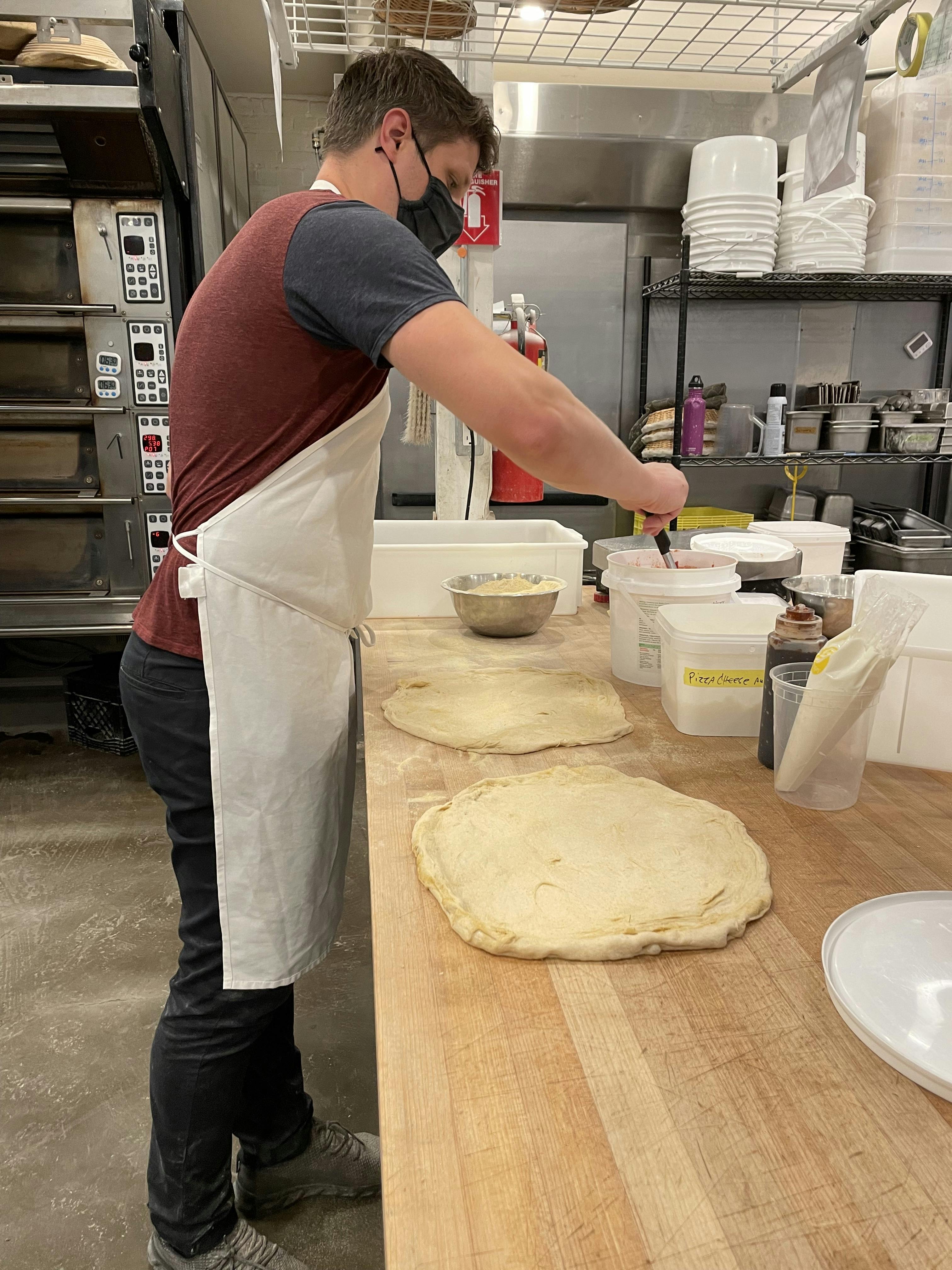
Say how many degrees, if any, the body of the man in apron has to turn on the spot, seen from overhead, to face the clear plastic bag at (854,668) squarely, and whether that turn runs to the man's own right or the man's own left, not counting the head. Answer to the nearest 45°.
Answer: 0° — they already face it

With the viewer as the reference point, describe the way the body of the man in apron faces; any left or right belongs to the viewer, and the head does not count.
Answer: facing to the right of the viewer

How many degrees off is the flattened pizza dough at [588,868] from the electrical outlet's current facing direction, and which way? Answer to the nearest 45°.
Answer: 0° — it already faces it

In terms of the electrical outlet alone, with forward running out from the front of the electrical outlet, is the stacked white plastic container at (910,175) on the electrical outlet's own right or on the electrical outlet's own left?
on the electrical outlet's own left

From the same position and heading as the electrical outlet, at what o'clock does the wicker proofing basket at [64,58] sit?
The wicker proofing basket is roughly at 3 o'clock from the electrical outlet.

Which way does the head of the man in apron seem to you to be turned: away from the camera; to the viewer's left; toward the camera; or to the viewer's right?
to the viewer's right

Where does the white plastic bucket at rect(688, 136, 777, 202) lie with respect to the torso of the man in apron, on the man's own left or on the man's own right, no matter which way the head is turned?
on the man's own left

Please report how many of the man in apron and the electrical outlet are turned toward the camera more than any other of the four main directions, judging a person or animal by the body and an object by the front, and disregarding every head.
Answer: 1

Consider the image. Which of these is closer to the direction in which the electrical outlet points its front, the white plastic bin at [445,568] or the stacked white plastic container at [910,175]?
the white plastic bin

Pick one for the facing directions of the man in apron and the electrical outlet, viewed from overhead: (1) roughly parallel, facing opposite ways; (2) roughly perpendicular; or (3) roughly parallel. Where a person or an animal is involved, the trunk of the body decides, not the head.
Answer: roughly perpendicular
